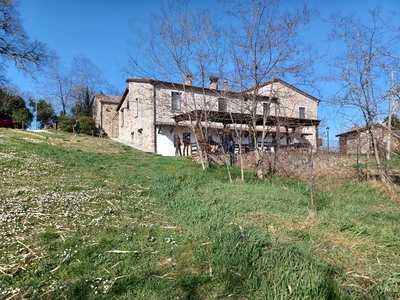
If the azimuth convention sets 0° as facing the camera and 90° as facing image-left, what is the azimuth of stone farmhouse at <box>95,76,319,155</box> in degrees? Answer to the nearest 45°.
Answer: approximately 315°
